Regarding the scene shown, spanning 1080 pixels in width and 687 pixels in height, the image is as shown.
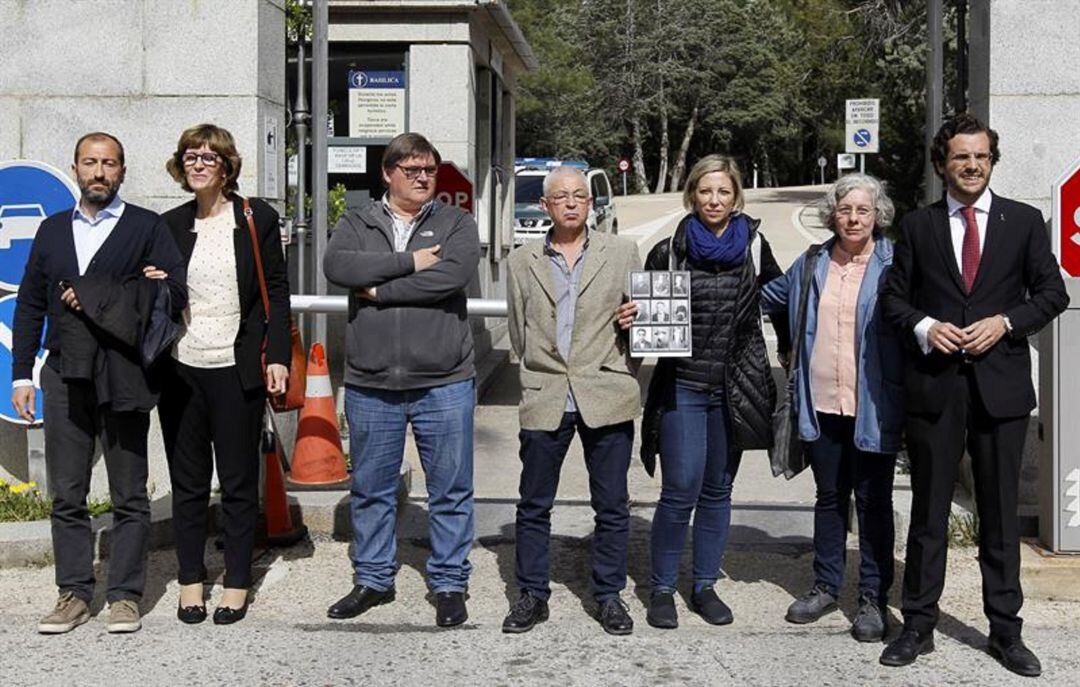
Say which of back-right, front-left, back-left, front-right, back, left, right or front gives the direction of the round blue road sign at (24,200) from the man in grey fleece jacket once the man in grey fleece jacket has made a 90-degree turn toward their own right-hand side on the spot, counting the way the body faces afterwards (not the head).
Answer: front-right

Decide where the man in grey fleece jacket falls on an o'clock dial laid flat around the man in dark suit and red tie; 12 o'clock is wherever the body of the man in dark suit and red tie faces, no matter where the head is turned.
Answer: The man in grey fleece jacket is roughly at 3 o'clock from the man in dark suit and red tie.

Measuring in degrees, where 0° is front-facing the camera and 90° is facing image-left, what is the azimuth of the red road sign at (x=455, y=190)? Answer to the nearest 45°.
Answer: approximately 0°

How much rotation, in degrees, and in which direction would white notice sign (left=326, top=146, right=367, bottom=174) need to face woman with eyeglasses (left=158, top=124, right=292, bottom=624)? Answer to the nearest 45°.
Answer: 0° — it already faces them
